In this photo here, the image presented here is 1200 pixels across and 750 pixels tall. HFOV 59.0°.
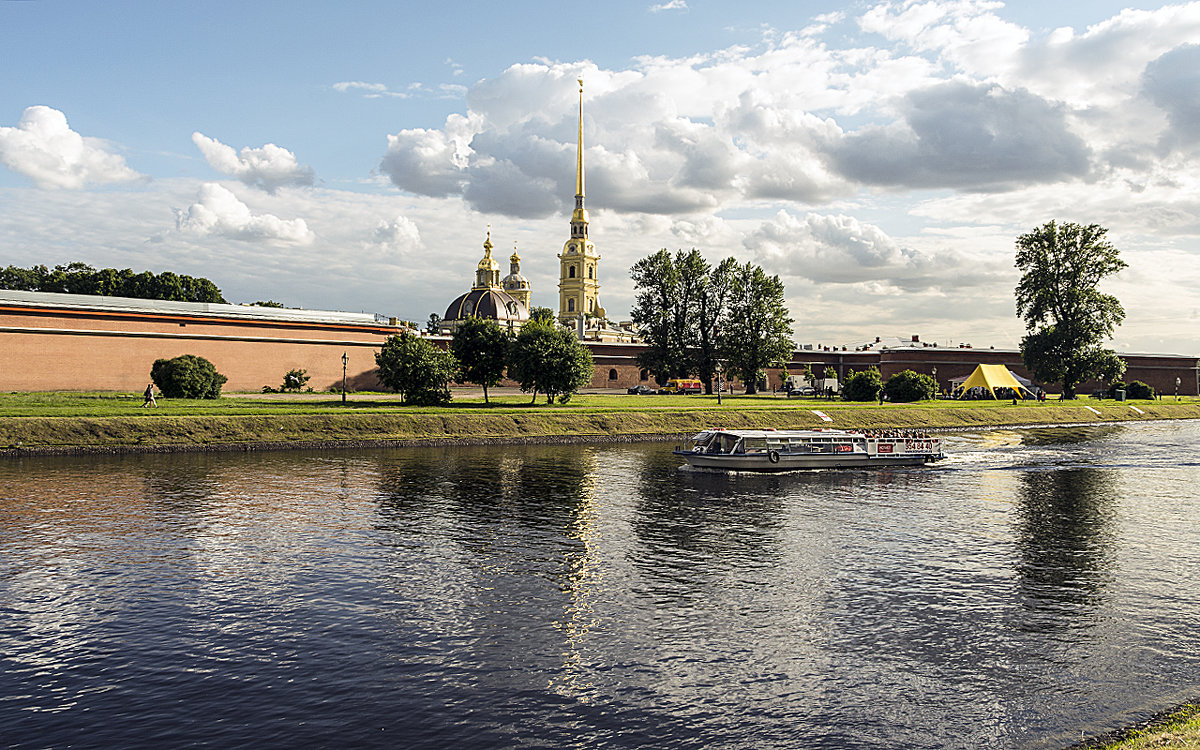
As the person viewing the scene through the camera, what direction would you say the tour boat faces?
facing to the left of the viewer
